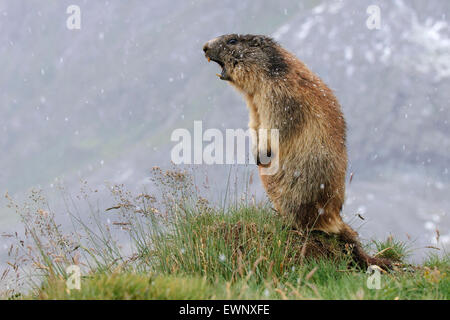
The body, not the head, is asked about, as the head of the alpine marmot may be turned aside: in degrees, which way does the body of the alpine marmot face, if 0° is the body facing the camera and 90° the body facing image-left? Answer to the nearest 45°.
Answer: approximately 90°
